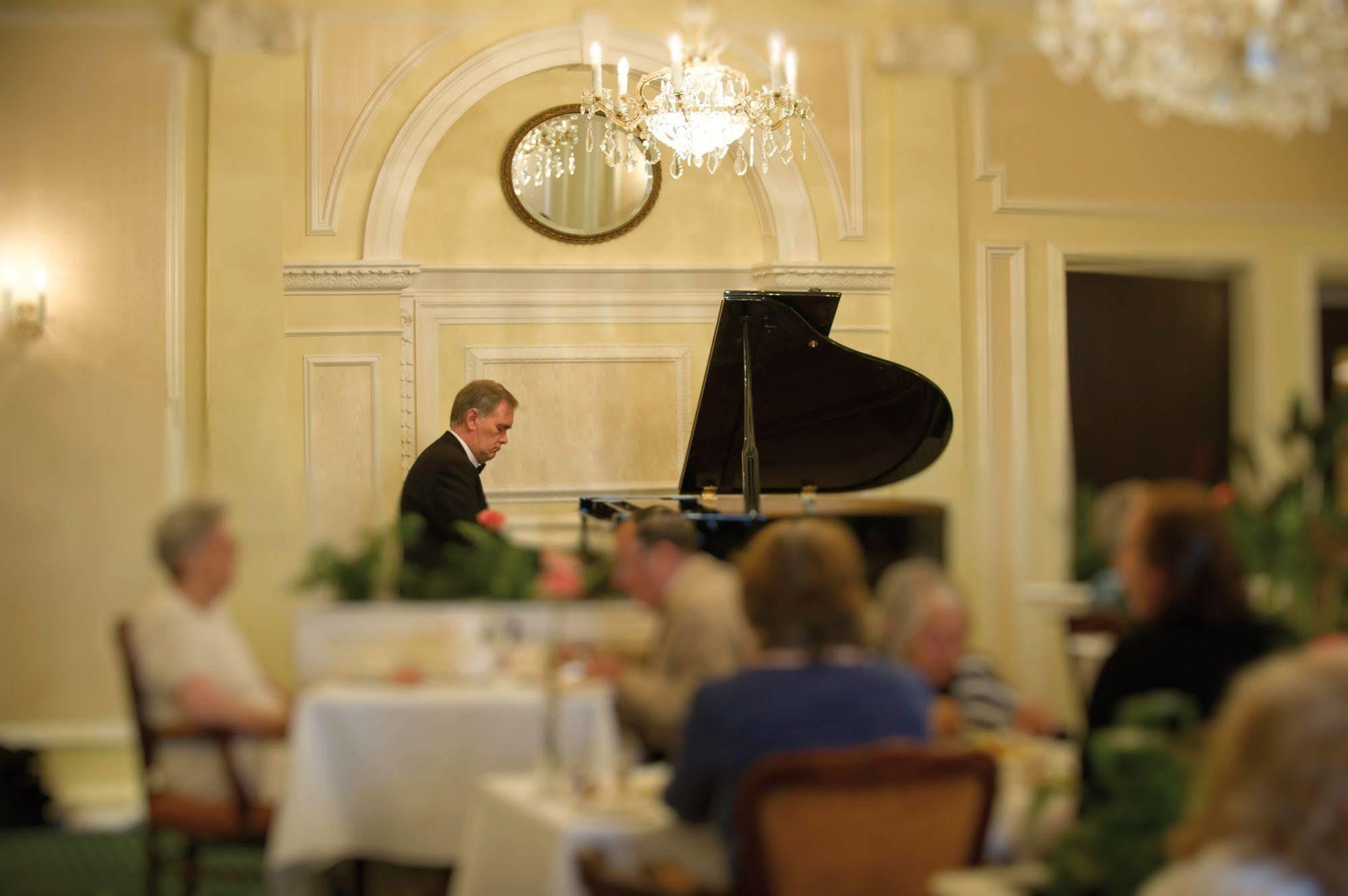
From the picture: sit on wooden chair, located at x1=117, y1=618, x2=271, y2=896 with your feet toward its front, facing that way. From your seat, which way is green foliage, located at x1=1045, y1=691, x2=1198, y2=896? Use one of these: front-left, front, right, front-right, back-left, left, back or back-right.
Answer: front-right

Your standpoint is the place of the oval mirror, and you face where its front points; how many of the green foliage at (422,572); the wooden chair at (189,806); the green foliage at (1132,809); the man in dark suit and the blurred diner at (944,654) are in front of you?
5

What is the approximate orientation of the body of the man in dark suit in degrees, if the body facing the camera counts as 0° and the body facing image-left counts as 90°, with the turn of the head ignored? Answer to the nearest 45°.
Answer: approximately 270°

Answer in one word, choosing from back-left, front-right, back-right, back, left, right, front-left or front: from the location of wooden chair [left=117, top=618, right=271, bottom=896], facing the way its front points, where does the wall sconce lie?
left

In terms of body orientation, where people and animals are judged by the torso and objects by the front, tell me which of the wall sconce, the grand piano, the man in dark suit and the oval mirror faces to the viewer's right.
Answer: the man in dark suit

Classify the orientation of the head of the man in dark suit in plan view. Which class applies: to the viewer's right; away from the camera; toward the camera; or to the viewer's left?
to the viewer's right

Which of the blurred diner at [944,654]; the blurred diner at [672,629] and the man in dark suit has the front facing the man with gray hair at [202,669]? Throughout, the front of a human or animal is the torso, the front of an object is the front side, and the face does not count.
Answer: the blurred diner at [672,629]

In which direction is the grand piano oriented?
to the viewer's left

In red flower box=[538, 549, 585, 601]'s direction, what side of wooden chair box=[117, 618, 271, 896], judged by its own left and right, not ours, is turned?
front

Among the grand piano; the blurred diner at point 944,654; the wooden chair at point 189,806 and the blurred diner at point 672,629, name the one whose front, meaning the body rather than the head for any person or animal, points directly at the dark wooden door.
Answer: the wooden chair

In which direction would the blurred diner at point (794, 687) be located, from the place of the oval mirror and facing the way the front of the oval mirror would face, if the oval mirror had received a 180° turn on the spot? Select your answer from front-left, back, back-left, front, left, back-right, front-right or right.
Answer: back

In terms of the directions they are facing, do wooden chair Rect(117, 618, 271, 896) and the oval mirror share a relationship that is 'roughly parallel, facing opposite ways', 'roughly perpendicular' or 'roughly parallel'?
roughly perpendicular

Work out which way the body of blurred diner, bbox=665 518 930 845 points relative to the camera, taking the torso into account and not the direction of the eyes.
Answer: away from the camera

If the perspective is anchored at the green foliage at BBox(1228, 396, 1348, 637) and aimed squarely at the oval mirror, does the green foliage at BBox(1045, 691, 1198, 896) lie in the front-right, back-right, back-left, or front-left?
back-left

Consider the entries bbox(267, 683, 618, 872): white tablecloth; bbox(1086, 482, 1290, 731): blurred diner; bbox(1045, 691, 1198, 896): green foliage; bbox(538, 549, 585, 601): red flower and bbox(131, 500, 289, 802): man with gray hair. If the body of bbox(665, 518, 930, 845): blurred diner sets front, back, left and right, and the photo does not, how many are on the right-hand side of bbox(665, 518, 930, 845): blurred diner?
2

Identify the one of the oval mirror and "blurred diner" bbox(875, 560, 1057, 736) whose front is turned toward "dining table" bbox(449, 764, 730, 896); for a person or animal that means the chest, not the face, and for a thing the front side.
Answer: the oval mirror

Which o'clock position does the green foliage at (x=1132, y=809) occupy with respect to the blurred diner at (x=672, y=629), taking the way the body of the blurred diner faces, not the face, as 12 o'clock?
The green foliage is roughly at 7 o'clock from the blurred diner.

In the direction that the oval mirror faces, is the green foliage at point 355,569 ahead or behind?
ahead

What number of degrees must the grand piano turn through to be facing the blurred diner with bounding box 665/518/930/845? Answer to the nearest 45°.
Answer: approximately 90° to its left

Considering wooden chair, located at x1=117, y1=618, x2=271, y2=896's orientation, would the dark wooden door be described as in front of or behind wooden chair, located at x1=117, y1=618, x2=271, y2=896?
in front

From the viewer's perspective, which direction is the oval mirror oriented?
toward the camera

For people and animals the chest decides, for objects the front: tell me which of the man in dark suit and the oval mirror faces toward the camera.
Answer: the oval mirror
